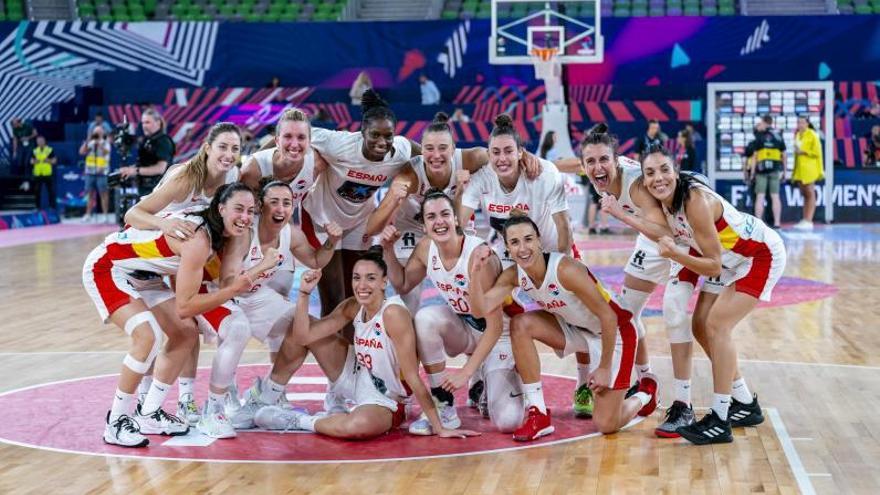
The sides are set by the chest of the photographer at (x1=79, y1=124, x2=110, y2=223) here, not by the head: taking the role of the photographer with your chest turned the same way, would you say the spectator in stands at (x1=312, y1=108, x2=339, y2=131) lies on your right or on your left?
on your left

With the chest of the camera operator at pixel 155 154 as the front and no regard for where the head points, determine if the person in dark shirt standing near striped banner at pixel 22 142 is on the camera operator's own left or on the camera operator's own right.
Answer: on the camera operator's own right

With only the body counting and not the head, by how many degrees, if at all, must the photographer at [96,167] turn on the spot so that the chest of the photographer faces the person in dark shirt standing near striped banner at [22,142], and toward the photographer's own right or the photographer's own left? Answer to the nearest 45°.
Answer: approximately 135° to the photographer's own right

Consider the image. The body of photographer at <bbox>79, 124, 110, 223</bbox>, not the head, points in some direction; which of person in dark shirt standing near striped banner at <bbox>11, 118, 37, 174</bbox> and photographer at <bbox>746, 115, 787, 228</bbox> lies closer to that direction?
the photographer

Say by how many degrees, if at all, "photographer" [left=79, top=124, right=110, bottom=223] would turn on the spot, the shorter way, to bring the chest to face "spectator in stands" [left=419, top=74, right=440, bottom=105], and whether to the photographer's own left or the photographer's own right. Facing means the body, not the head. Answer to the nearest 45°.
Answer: approximately 90° to the photographer's own left

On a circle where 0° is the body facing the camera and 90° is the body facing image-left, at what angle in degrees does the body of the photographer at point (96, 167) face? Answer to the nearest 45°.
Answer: approximately 0°
